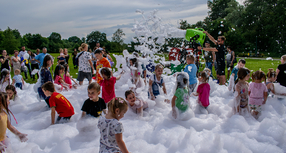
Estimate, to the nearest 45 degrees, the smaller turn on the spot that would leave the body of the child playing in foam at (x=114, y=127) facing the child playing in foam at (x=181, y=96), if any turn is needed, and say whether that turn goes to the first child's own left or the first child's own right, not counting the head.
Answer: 0° — they already face them

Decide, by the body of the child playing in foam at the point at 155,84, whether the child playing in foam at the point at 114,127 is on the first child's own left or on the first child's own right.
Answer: on the first child's own right

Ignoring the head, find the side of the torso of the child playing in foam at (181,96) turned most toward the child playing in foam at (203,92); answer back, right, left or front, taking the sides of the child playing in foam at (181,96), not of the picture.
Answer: left

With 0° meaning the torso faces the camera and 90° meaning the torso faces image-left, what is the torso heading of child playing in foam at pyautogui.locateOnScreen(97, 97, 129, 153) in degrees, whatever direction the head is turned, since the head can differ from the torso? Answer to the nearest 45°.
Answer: approximately 225°

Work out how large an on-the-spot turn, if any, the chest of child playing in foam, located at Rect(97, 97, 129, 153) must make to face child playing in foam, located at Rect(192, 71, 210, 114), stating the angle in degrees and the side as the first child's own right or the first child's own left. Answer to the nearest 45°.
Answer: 0° — they already face them
